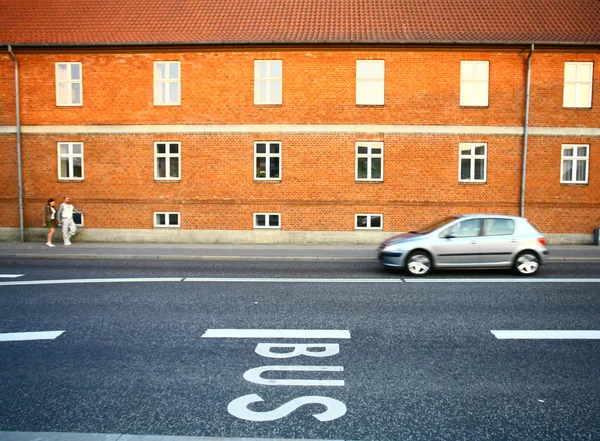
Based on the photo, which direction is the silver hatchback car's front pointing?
to the viewer's left

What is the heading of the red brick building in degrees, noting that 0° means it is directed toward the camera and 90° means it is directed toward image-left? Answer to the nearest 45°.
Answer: approximately 0°

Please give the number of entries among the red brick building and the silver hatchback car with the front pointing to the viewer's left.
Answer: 1

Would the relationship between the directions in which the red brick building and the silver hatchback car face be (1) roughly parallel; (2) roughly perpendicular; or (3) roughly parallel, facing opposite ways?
roughly perpendicular

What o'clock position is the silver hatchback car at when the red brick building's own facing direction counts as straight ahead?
The silver hatchback car is roughly at 11 o'clock from the red brick building.

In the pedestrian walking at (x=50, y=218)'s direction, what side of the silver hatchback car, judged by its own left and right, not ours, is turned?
front

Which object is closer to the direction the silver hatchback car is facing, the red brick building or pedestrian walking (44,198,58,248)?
the pedestrian walking

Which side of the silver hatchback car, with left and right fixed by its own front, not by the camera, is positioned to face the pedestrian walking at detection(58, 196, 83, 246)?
front

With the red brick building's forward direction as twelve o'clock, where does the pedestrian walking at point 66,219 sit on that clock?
The pedestrian walking is roughly at 3 o'clock from the red brick building.

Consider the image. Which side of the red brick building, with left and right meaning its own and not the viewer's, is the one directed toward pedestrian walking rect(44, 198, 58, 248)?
right
